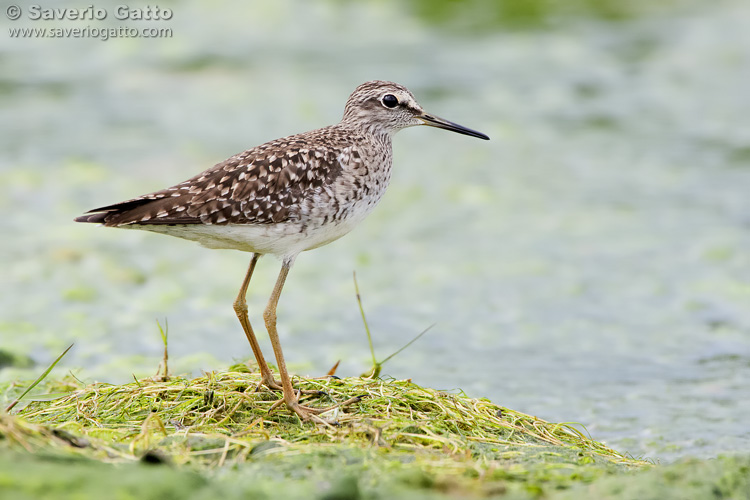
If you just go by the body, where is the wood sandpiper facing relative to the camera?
to the viewer's right
